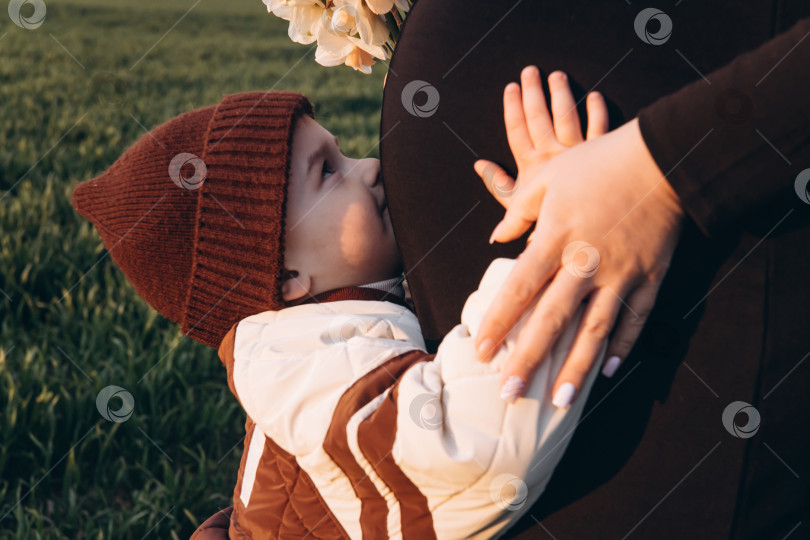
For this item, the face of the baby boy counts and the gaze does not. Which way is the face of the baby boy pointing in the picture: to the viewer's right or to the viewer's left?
to the viewer's right

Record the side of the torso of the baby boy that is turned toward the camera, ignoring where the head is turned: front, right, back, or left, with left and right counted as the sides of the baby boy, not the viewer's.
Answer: right
